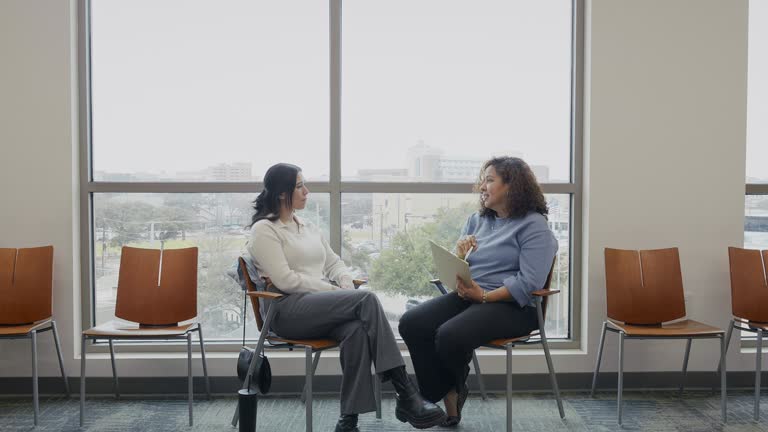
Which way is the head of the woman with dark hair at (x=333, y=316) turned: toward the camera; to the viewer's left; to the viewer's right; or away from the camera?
to the viewer's right

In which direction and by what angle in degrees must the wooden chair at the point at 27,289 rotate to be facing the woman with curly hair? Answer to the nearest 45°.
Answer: approximately 90° to its left

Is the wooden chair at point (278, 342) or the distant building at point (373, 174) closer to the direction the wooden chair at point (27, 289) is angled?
the wooden chair

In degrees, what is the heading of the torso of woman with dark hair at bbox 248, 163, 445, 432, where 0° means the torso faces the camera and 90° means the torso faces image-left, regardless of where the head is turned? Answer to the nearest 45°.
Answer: approximately 315°

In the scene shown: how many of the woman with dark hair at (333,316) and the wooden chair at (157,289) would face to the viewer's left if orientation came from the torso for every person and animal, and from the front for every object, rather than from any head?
0

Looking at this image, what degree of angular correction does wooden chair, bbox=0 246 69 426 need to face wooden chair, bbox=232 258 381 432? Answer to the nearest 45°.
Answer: approximately 90° to its left

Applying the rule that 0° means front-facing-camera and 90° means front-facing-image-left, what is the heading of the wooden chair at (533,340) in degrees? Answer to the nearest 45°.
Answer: approximately 45°

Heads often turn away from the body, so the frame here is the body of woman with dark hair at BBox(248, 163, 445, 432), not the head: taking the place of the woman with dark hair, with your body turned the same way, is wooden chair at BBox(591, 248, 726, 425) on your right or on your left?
on your left

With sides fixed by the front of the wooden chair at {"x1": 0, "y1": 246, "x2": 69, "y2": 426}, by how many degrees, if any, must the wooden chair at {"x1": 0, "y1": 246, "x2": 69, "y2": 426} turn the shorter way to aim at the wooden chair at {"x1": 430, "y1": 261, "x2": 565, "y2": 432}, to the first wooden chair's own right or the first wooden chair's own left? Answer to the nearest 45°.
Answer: approximately 90° to the first wooden chair's own left

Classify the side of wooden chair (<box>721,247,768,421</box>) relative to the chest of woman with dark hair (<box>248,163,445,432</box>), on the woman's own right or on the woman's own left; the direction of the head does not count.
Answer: on the woman's own left

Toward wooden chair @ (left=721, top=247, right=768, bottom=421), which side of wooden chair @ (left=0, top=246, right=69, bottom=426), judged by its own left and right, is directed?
left

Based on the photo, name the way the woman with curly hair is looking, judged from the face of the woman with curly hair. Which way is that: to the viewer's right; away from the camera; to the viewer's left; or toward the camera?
to the viewer's left

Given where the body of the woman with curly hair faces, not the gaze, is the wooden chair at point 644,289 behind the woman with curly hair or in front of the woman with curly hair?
behind

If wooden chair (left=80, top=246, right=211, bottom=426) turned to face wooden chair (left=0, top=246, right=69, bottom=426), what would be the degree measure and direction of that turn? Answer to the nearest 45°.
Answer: approximately 90° to its right

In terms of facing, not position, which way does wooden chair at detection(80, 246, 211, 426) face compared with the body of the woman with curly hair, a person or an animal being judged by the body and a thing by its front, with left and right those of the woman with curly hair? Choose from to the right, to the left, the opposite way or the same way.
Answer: to the left
